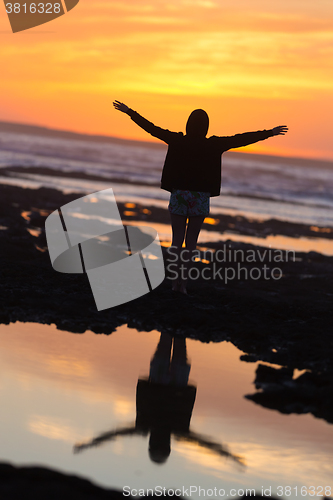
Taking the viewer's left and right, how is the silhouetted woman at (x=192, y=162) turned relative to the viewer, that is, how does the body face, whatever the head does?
facing away from the viewer
